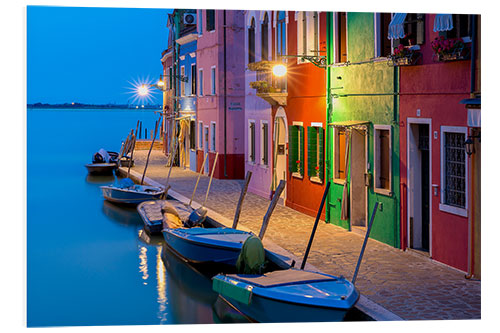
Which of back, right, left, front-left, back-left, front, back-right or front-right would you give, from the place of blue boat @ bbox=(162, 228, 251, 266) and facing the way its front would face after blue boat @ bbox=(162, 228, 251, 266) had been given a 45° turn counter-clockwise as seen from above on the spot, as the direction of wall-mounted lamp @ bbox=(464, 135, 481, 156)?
back-left

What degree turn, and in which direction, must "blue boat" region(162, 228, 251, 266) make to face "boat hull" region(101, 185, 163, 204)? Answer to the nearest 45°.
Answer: approximately 45° to its right

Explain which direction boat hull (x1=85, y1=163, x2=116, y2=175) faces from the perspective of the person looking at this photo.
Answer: facing to the left of the viewer

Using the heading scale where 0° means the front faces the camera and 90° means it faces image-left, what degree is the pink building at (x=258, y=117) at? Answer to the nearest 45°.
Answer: approximately 45°

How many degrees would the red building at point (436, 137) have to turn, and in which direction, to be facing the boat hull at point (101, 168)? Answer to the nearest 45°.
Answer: approximately 90° to its right
